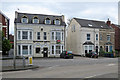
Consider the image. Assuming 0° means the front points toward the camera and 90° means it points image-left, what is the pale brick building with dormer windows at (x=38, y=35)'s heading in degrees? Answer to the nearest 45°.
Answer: approximately 0°
